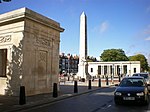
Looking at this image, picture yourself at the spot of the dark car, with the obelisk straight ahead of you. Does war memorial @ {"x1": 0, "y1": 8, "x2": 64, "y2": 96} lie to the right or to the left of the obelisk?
left

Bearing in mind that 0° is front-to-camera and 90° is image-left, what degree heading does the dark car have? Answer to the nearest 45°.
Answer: approximately 0°

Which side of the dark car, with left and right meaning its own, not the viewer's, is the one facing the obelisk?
back

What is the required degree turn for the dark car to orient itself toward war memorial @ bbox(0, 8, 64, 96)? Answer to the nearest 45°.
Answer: approximately 135° to its right
